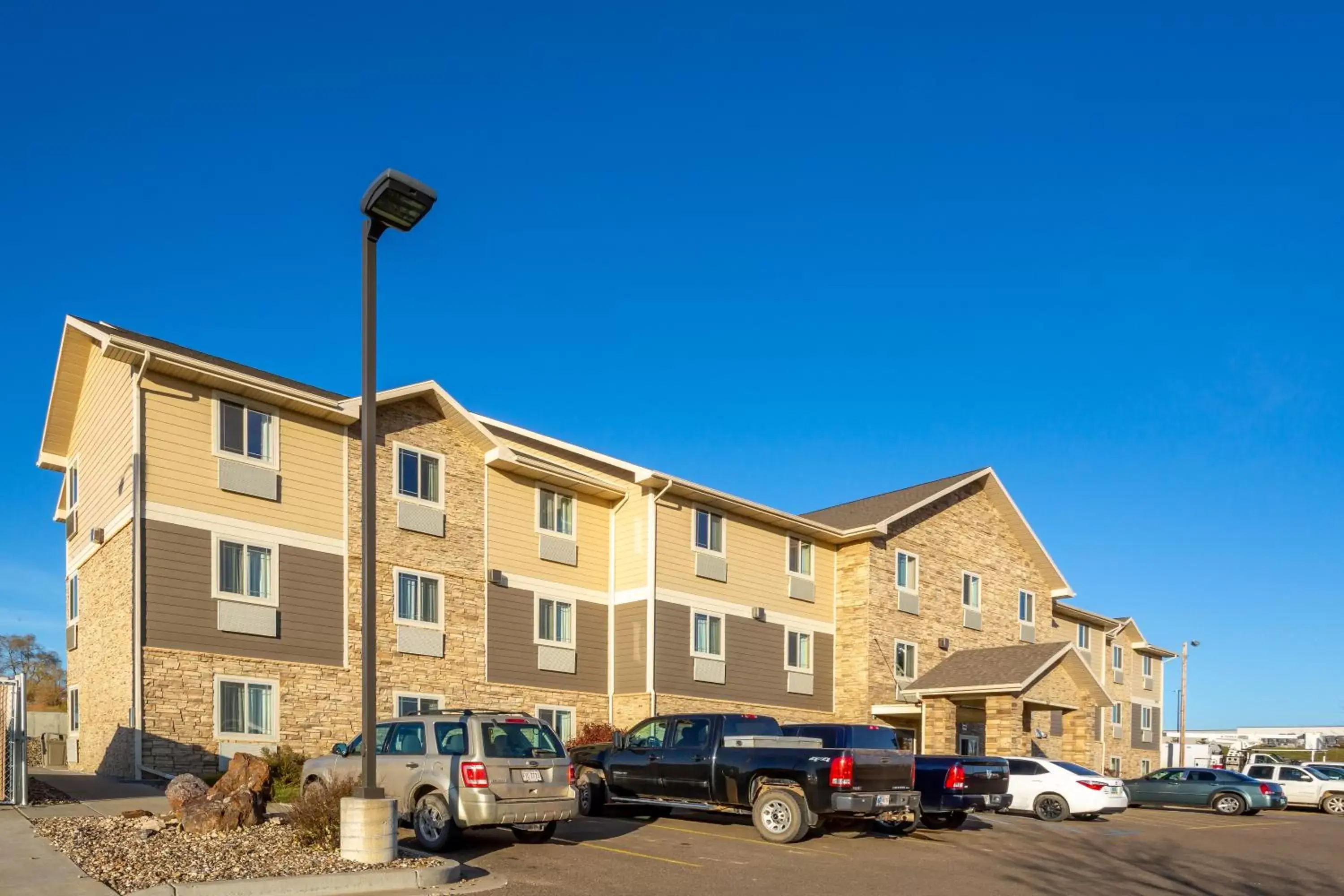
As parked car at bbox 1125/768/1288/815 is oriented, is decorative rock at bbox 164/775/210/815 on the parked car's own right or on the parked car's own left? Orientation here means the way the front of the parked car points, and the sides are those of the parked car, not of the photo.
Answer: on the parked car's own left

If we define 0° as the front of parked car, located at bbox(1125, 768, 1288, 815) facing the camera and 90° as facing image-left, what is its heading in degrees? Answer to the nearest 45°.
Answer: approximately 90°

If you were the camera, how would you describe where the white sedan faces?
facing away from the viewer and to the left of the viewer

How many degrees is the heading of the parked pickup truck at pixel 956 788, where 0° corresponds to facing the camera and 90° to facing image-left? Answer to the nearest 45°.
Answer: approximately 135°

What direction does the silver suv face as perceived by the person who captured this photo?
facing away from the viewer and to the left of the viewer

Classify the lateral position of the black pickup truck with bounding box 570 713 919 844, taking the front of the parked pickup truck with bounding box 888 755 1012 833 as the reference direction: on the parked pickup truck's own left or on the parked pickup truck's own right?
on the parked pickup truck's own left

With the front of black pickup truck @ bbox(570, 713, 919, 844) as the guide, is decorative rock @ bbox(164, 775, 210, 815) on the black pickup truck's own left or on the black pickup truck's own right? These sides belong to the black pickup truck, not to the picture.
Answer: on the black pickup truck's own left

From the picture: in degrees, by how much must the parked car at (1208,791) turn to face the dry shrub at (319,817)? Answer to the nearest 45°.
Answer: approximately 90° to its left
